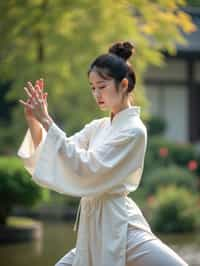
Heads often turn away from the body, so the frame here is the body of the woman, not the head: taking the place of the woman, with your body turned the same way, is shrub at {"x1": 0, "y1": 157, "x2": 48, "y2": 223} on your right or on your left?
on your right

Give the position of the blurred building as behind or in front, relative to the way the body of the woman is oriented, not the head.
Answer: behind

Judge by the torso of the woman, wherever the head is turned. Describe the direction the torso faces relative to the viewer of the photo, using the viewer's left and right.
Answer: facing the viewer and to the left of the viewer

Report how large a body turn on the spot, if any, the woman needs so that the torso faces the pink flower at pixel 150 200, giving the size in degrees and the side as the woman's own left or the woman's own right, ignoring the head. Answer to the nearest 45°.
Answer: approximately 135° to the woman's own right

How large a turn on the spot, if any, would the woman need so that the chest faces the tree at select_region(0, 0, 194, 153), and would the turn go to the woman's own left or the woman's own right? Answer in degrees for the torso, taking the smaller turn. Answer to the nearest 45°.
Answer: approximately 135° to the woman's own right

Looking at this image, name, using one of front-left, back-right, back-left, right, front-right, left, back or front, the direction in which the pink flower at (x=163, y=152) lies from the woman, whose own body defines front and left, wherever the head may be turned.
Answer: back-right

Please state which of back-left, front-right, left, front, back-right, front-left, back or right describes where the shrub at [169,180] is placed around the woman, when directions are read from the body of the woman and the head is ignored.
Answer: back-right

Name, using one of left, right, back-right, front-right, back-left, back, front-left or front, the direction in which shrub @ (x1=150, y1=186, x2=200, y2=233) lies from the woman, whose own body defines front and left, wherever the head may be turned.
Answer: back-right
